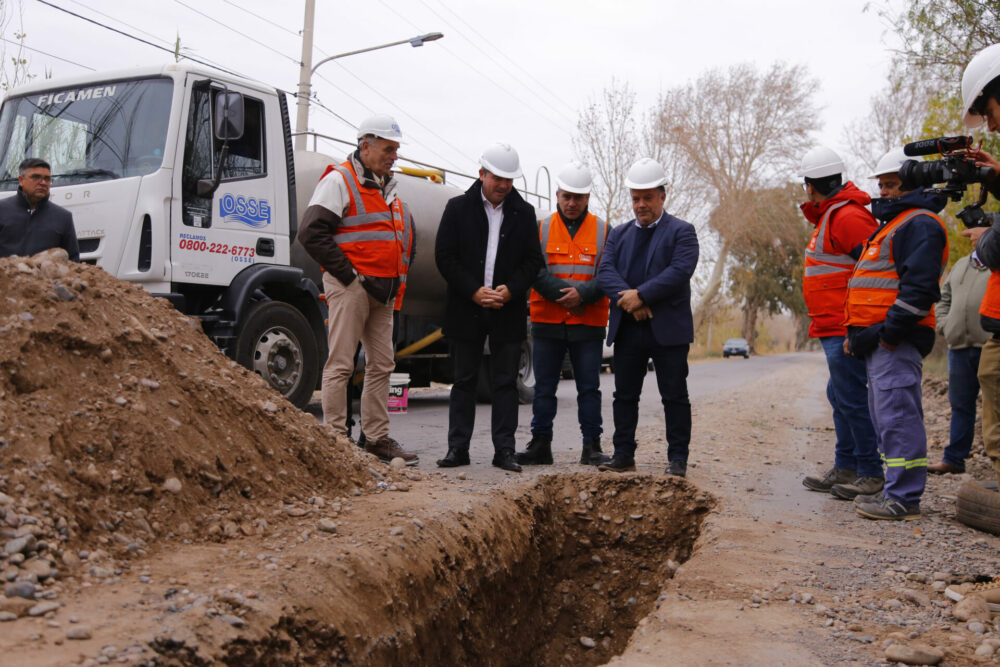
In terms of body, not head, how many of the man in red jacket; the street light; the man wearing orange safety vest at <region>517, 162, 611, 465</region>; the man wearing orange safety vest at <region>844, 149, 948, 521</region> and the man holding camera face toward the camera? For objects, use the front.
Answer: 1

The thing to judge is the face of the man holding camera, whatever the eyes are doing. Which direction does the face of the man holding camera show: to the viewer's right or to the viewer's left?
to the viewer's left

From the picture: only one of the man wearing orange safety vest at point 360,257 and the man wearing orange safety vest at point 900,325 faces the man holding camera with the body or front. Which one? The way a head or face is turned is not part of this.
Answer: the man wearing orange safety vest at point 360,257

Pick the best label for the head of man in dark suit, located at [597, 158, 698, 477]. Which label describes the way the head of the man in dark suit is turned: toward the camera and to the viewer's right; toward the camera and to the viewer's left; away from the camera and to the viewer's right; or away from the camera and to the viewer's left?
toward the camera and to the viewer's left

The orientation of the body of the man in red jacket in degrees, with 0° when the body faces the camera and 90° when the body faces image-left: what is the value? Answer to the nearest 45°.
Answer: approximately 90°

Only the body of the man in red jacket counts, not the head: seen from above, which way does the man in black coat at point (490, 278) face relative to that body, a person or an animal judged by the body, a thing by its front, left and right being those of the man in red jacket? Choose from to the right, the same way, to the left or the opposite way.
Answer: to the left

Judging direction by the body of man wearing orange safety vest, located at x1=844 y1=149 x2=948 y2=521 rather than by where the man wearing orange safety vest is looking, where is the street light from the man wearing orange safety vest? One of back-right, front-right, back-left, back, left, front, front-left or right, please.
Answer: front-right

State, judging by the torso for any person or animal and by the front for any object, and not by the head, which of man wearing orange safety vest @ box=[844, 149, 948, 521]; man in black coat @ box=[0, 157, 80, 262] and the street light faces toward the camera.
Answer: the man in black coat

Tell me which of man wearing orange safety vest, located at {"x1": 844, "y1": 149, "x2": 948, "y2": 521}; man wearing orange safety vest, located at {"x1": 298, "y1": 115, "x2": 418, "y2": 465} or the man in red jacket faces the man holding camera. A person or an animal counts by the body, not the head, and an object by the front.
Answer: man wearing orange safety vest, located at {"x1": 298, "y1": 115, "x2": 418, "y2": 465}

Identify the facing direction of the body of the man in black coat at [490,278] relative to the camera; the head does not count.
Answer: toward the camera

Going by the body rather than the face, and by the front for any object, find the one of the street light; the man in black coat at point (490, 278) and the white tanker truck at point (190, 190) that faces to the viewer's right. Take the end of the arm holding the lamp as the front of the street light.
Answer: the street light

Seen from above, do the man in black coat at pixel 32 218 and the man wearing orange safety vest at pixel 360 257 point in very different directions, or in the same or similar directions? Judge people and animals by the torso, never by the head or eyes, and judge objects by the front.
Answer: same or similar directions

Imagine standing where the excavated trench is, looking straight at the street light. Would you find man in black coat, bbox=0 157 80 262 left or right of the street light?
left

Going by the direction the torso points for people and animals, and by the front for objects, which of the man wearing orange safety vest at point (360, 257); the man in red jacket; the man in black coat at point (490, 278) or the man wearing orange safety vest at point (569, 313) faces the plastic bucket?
the man in red jacket

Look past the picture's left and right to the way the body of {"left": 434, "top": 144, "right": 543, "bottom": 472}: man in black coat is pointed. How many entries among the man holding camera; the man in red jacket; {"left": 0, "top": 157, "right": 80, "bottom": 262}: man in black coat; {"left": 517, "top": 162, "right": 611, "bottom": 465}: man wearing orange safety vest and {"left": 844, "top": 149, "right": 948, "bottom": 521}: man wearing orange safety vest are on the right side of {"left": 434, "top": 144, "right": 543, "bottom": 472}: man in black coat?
1

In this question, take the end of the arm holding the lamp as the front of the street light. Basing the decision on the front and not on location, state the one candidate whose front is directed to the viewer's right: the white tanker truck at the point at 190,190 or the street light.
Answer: the street light

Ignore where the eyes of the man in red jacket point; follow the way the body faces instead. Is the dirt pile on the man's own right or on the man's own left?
on the man's own left

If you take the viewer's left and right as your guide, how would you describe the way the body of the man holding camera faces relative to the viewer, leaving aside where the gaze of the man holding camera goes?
facing to the left of the viewer
